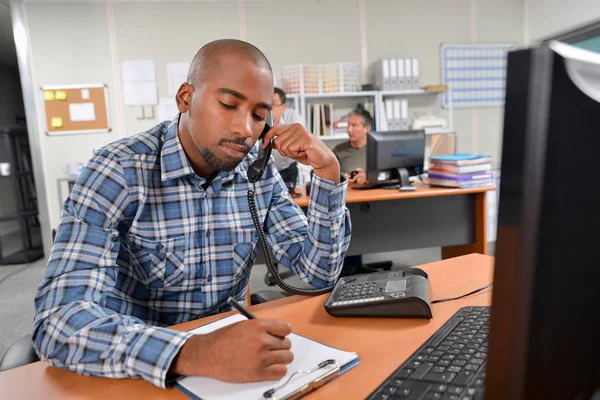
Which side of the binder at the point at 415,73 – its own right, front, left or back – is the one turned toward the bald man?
front

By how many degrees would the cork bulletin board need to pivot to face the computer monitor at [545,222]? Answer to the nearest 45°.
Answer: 0° — it already faces it

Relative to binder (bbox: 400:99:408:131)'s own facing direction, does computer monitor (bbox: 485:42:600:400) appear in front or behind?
in front

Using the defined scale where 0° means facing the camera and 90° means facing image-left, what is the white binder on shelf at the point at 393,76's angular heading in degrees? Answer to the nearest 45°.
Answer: approximately 0°

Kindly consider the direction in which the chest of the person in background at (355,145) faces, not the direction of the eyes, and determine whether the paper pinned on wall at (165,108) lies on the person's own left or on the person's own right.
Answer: on the person's own right

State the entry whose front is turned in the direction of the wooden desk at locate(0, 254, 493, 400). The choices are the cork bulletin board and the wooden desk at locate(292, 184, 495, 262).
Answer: the cork bulletin board

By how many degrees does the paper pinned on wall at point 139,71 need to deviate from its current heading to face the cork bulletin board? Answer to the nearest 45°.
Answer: approximately 90° to its right

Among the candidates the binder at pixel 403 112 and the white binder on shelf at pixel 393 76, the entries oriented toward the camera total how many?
2

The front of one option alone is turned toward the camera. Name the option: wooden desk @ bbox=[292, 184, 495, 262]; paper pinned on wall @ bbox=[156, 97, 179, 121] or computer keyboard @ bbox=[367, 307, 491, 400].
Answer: the paper pinned on wall

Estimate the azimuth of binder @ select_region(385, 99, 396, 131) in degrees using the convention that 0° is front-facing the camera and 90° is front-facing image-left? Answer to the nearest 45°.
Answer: approximately 0°

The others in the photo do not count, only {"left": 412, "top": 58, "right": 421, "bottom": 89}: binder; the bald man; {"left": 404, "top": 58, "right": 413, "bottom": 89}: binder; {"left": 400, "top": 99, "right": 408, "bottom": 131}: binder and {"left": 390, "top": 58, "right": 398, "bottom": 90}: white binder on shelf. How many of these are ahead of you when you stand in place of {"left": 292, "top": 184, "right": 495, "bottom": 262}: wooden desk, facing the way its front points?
4

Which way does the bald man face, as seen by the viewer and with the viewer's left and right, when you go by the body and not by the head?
facing the viewer and to the right of the viewer
